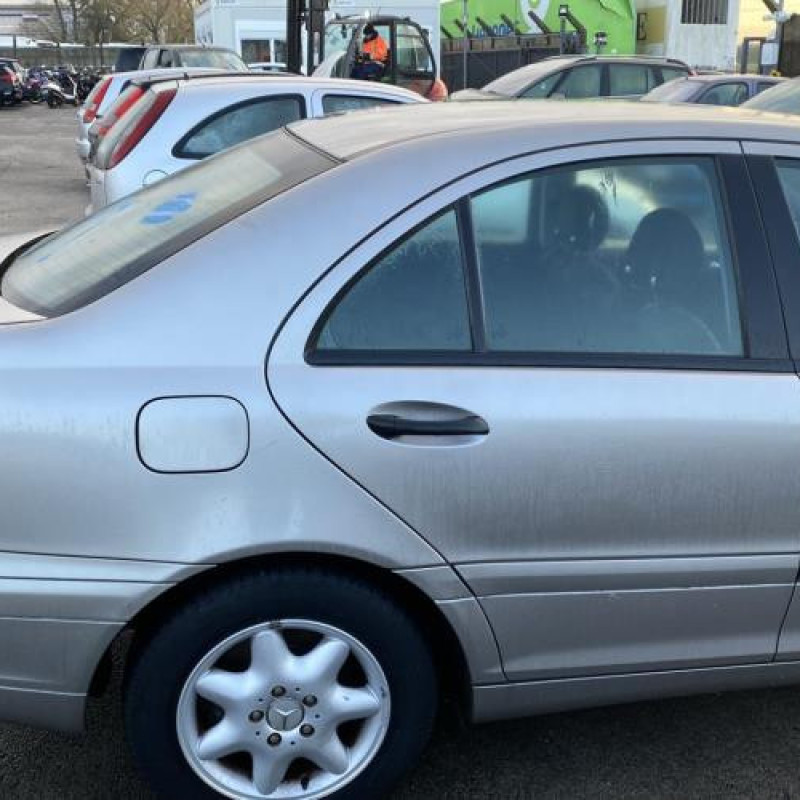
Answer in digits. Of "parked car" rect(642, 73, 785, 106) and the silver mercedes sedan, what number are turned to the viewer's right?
1

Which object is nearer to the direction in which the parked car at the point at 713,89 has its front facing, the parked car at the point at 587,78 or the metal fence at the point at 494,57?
the parked car

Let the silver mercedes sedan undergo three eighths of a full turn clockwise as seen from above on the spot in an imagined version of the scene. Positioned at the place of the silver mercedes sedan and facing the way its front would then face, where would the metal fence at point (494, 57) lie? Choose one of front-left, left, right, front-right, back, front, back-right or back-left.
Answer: back-right

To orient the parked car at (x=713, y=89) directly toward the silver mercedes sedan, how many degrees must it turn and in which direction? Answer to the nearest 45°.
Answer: approximately 45° to its left

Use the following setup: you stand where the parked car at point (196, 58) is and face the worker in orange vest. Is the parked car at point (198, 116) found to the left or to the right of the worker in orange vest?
right

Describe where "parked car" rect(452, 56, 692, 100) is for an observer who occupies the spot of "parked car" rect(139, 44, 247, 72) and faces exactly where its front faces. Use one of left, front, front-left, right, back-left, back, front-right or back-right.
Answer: front-right

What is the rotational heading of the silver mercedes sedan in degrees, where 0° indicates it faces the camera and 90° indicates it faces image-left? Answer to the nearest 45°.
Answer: approximately 270°
